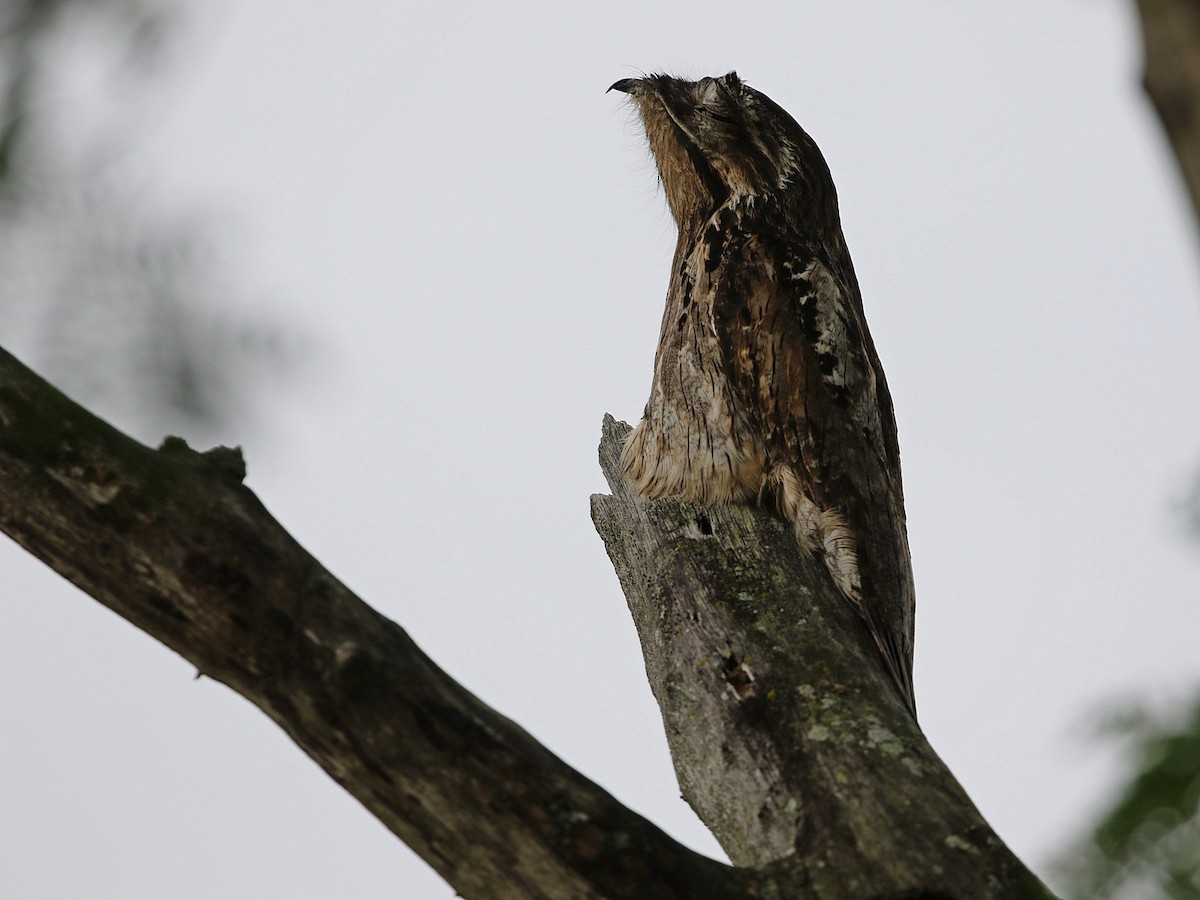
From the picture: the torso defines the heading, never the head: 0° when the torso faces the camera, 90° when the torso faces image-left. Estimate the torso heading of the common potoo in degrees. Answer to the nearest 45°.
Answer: approximately 90°
